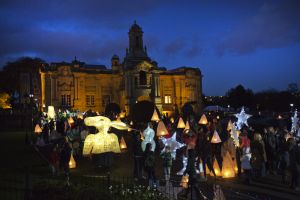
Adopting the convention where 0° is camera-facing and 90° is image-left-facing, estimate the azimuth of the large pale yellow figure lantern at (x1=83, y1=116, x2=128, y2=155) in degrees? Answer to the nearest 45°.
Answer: approximately 0°

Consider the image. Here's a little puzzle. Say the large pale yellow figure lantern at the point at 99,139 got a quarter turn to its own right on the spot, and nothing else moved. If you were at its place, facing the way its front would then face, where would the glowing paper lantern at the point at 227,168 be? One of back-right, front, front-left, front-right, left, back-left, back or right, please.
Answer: back

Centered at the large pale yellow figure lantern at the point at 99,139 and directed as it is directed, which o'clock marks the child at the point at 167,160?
The child is roughly at 10 o'clock from the large pale yellow figure lantern.
